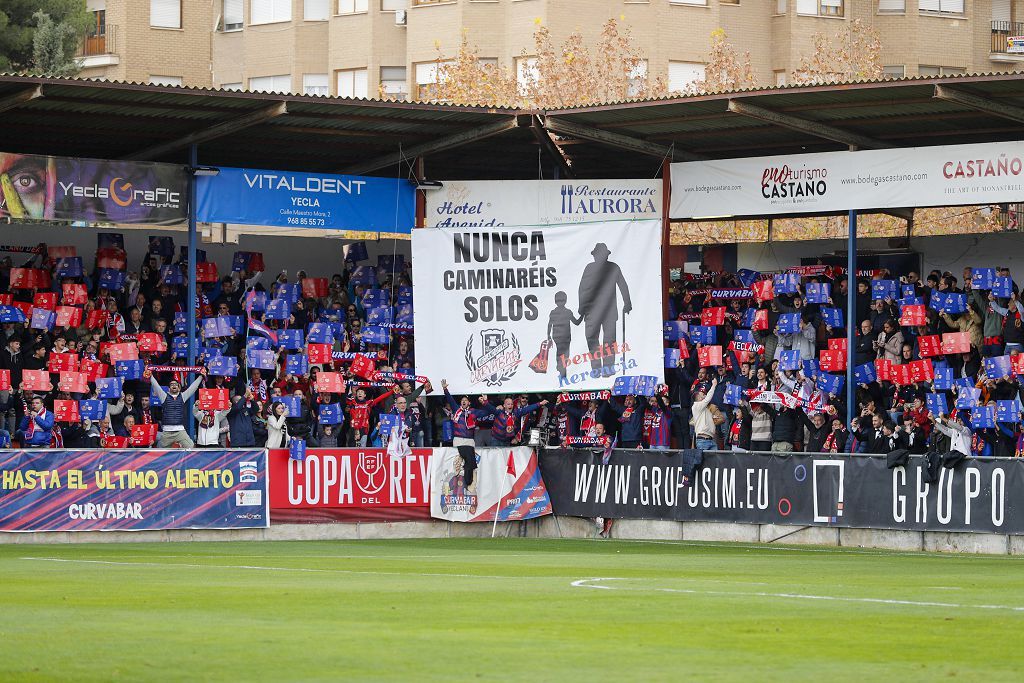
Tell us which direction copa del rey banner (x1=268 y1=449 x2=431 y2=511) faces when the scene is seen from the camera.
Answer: facing the viewer

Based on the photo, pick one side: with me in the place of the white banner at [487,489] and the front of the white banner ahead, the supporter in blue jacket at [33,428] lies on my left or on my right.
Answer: on my right

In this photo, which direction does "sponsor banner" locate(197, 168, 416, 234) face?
toward the camera

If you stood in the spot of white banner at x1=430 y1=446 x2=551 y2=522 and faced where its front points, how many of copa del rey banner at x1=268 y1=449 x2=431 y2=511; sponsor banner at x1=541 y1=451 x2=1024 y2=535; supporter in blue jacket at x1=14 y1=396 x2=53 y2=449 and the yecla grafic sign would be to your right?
3

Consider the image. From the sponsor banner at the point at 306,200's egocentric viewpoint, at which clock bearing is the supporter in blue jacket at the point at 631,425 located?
The supporter in blue jacket is roughly at 10 o'clock from the sponsor banner.

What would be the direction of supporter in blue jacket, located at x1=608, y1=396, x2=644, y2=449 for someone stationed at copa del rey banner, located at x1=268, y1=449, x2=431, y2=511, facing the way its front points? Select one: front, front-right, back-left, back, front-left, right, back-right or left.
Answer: left

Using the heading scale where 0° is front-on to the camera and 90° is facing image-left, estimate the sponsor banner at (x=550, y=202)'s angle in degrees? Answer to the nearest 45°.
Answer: approximately 0°

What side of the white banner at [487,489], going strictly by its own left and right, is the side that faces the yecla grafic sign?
right

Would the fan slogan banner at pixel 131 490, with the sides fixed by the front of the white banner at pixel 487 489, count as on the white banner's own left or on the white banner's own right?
on the white banner's own right

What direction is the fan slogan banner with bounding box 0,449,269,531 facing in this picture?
toward the camera

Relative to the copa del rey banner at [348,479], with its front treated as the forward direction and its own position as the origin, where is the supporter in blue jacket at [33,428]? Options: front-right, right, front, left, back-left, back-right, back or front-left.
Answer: right

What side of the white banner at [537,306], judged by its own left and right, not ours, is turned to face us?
front

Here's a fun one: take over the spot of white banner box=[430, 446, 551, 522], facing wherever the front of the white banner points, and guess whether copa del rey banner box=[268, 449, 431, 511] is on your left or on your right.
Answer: on your right

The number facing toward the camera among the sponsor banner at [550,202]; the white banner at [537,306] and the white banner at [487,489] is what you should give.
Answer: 3
